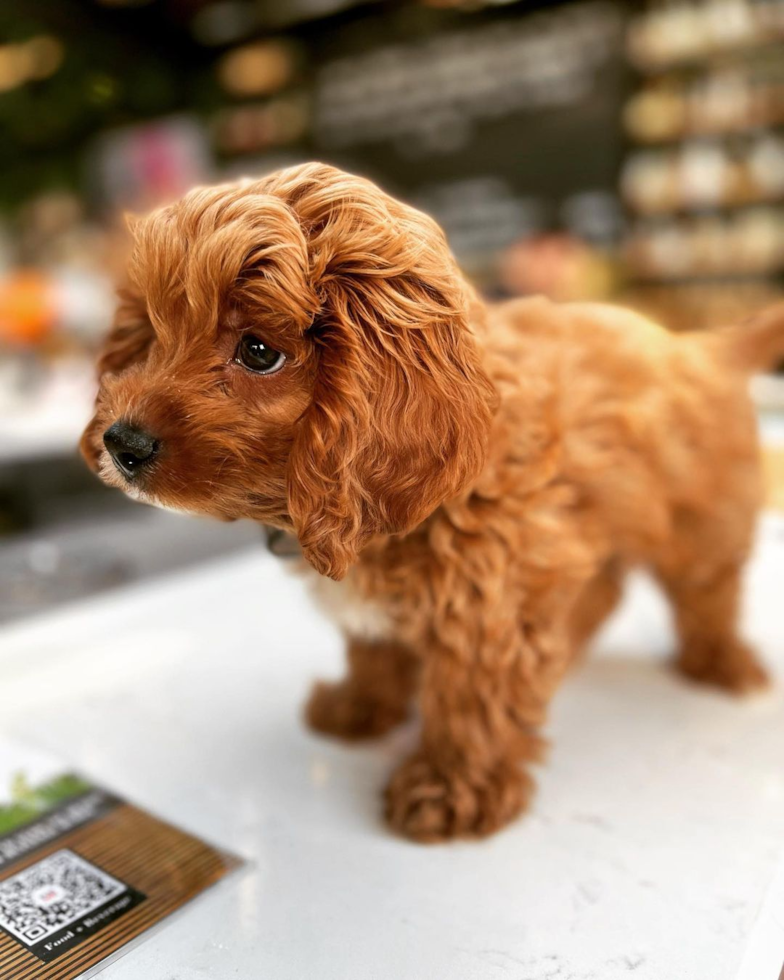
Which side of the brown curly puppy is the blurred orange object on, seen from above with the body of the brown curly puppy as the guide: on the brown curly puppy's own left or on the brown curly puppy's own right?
on the brown curly puppy's own right

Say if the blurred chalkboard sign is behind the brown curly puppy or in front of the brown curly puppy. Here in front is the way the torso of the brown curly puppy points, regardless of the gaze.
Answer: behind

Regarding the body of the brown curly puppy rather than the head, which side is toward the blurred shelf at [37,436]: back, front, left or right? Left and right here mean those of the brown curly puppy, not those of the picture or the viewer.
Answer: right

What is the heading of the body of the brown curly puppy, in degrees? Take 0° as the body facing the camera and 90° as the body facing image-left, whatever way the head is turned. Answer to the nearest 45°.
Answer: approximately 45°

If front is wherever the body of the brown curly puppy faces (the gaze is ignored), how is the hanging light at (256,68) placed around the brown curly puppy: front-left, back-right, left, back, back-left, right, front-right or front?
back-right
